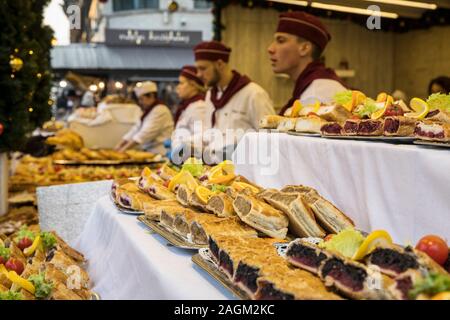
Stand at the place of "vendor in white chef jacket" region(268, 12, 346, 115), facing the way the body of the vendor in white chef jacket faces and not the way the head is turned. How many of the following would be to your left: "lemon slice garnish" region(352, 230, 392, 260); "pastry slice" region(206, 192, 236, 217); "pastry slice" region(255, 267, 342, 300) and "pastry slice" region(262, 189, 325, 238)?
4

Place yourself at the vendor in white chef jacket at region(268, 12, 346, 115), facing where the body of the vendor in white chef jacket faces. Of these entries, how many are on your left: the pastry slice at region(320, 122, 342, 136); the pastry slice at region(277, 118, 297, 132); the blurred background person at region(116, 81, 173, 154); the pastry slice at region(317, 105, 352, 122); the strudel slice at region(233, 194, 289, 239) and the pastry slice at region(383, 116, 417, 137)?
5

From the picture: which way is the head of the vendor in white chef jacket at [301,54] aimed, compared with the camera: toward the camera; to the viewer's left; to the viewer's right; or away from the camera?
to the viewer's left

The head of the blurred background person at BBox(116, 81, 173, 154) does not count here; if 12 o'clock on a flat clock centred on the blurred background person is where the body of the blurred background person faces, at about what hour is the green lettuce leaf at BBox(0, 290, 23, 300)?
The green lettuce leaf is roughly at 9 o'clock from the blurred background person.

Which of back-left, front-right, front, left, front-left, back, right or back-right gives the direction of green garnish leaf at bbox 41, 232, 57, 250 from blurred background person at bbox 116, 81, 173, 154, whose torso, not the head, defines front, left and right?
left

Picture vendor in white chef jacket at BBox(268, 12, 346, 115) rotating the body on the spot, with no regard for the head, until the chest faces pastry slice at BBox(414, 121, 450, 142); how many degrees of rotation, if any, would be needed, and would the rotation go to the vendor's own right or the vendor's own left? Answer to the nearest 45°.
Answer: approximately 90° to the vendor's own left

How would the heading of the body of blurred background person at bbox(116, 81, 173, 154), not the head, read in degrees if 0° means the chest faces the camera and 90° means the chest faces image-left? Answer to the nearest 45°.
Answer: approximately 90°

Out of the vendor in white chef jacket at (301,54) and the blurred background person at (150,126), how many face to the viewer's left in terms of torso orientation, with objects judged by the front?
2

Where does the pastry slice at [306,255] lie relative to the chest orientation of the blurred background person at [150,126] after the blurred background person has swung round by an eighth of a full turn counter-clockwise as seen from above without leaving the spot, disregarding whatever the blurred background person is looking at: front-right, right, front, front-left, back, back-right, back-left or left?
front-left

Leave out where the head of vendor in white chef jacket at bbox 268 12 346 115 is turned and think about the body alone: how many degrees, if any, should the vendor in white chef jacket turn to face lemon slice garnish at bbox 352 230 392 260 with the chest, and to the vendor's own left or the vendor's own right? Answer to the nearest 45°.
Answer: approximately 90° to the vendor's own left

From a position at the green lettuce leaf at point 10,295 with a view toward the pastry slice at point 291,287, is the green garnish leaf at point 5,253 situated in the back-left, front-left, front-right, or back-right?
back-left

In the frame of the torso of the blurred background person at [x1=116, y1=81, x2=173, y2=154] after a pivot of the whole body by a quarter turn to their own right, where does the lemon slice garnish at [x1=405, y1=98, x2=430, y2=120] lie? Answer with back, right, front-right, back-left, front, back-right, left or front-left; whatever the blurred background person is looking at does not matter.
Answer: back

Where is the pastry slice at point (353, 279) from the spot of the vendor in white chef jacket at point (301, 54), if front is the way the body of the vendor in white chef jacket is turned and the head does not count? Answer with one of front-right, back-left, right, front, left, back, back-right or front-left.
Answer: left

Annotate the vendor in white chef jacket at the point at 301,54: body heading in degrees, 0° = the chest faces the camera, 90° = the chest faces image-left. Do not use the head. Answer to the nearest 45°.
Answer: approximately 90°
